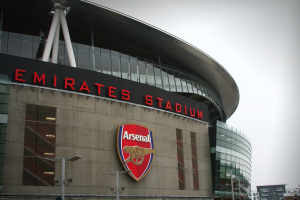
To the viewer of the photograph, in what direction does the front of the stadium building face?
facing the viewer and to the right of the viewer
